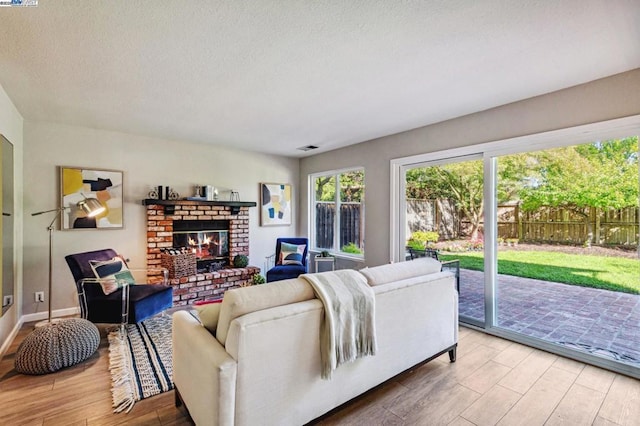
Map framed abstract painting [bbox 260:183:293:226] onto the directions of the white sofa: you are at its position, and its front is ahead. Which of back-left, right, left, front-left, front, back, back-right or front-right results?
front-right

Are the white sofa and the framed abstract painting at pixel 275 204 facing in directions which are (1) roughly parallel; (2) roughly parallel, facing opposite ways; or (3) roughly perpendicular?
roughly parallel, facing opposite ways

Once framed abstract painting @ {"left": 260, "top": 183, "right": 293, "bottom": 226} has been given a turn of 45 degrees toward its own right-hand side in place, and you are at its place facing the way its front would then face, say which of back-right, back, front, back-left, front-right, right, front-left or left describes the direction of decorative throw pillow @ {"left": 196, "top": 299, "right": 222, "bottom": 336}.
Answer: front

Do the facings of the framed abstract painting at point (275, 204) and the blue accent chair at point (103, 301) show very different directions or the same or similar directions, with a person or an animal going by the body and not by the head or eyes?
same or similar directions

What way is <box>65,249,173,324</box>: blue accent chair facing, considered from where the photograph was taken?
facing the viewer and to the right of the viewer

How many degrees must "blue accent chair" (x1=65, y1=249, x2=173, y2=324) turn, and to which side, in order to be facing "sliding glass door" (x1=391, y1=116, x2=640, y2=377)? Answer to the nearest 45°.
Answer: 0° — it already faces it

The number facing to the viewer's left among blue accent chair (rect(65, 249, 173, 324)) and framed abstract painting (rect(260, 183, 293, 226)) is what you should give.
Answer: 0

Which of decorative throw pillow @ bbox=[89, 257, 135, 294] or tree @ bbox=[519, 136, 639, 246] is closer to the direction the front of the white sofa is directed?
the decorative throw pillow

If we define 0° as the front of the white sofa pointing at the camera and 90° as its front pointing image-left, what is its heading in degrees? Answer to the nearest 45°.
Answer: approximately 135°

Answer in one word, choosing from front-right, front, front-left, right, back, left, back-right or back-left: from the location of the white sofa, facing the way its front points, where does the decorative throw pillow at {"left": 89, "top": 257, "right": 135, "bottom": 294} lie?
front

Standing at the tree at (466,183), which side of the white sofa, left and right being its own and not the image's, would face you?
right

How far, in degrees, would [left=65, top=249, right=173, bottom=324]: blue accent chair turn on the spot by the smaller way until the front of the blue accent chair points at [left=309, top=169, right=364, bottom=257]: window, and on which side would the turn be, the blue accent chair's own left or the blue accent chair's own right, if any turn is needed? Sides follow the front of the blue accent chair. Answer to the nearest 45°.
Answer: approximately 45° to the blue accent chair's own left

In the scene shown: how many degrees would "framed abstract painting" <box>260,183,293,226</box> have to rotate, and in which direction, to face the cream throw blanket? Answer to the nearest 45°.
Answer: approximately 45° to its right
